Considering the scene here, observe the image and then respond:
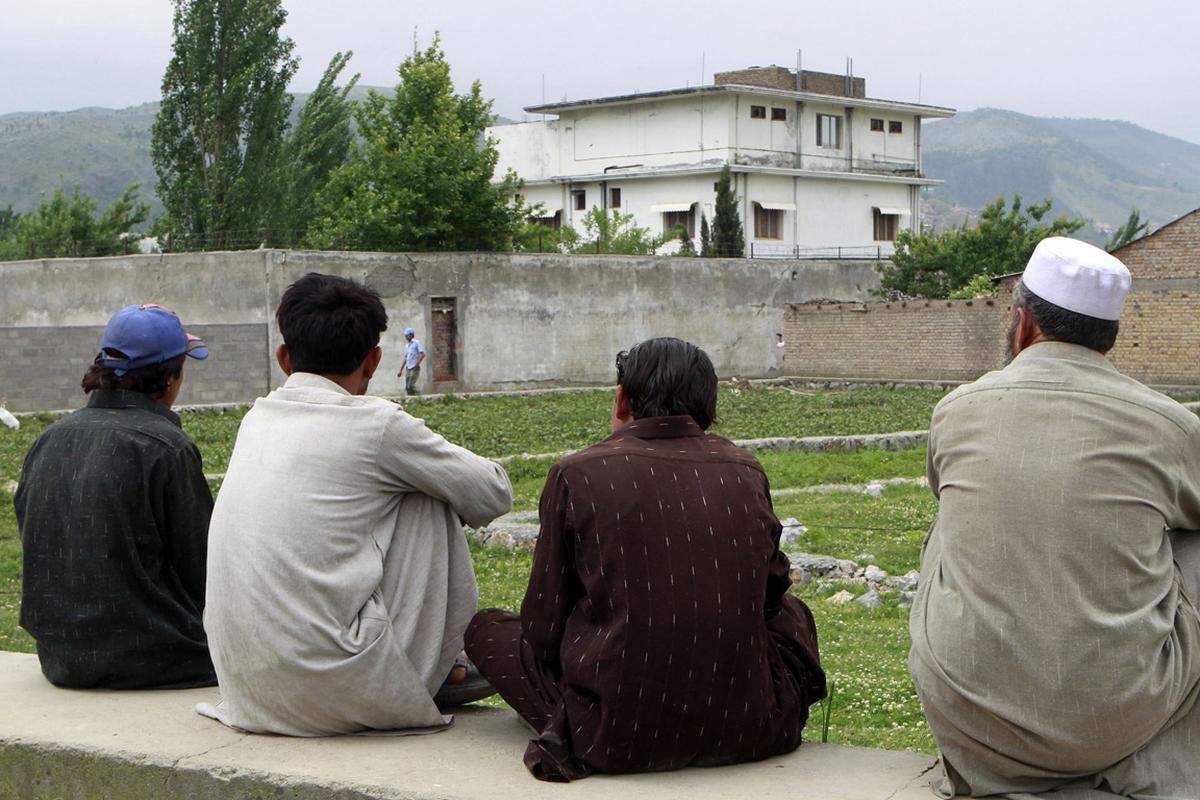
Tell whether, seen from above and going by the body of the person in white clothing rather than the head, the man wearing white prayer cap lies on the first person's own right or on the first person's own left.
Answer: on the first person's own right

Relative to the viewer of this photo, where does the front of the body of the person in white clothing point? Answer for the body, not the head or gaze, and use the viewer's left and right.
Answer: facing away from the viewer and to the right of the viewer

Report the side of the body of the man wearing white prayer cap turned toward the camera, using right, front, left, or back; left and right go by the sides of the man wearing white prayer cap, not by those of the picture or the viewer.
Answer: back

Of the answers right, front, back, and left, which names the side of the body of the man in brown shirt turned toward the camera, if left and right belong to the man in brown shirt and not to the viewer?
back

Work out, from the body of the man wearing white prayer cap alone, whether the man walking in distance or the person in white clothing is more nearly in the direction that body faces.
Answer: the man walking in distance

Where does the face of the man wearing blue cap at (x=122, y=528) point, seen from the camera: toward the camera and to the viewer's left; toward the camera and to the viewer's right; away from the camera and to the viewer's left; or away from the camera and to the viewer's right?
away from the camera and to the viewer's right

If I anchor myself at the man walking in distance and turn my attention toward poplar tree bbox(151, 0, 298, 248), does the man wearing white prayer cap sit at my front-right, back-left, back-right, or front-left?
back-left

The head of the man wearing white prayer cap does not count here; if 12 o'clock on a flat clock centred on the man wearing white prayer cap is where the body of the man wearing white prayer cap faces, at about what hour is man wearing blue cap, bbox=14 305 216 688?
The man wearing blue cap is roughly at 9 o'clock from the man wearing white prayer cap.

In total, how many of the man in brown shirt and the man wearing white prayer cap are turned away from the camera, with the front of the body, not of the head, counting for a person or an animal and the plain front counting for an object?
2

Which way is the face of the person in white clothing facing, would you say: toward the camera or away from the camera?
away from the camera

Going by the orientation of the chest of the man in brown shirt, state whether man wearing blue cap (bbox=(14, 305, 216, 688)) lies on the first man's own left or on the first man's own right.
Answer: on the first man's own left
